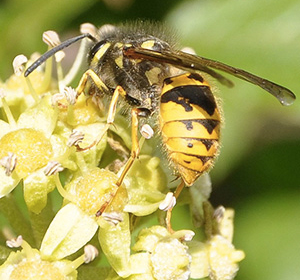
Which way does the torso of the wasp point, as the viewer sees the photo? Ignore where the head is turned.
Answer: to the viewer's left
